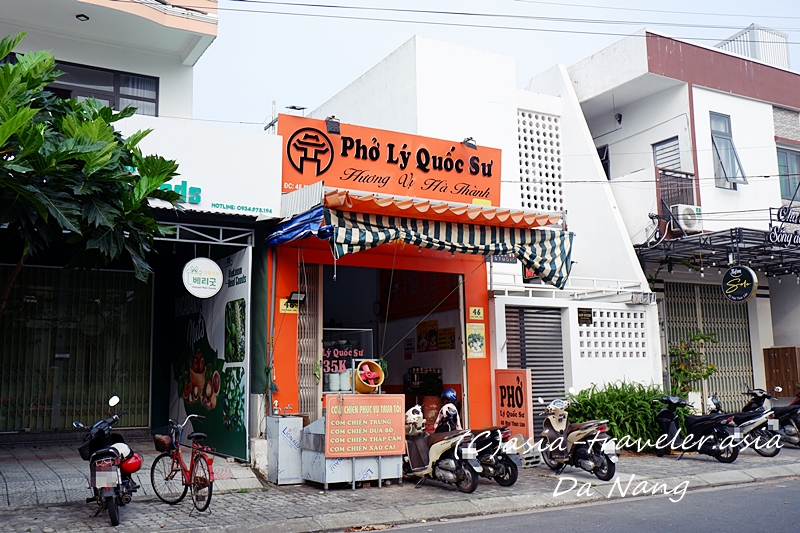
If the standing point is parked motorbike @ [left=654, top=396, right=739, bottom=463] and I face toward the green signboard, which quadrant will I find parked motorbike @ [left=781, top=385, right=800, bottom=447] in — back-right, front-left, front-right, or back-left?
back-right

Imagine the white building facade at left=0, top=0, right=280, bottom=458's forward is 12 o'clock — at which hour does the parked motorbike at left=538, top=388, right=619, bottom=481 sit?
The parked motorbike is roughly at 10 o'clock from the white building facade.

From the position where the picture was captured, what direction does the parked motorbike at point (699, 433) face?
facing away from the viewer and to the left of the viewer

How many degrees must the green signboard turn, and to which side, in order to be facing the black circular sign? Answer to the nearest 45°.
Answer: approximately 135° to its left
